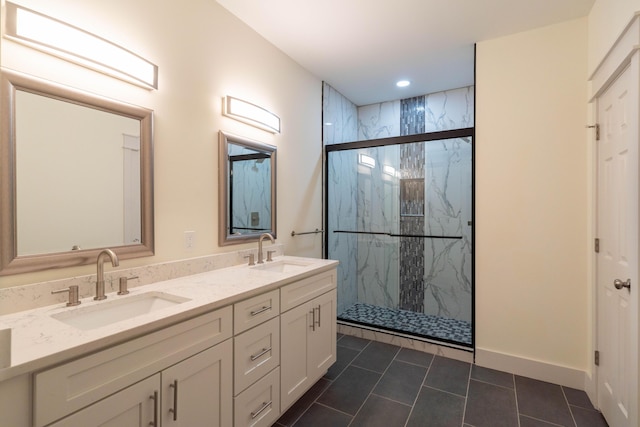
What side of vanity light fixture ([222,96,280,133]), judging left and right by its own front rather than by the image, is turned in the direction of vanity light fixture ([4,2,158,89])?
right

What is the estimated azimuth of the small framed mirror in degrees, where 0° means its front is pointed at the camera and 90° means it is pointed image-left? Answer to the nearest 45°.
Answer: approximately 315°

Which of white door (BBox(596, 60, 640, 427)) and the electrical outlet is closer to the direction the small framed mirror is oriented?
the white door

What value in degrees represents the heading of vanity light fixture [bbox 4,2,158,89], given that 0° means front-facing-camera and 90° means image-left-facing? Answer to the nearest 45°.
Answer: approximately 315°

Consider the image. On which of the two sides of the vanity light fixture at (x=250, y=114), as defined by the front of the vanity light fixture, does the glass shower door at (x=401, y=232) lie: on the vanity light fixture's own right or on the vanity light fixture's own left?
on the vanity light fixture's own left
